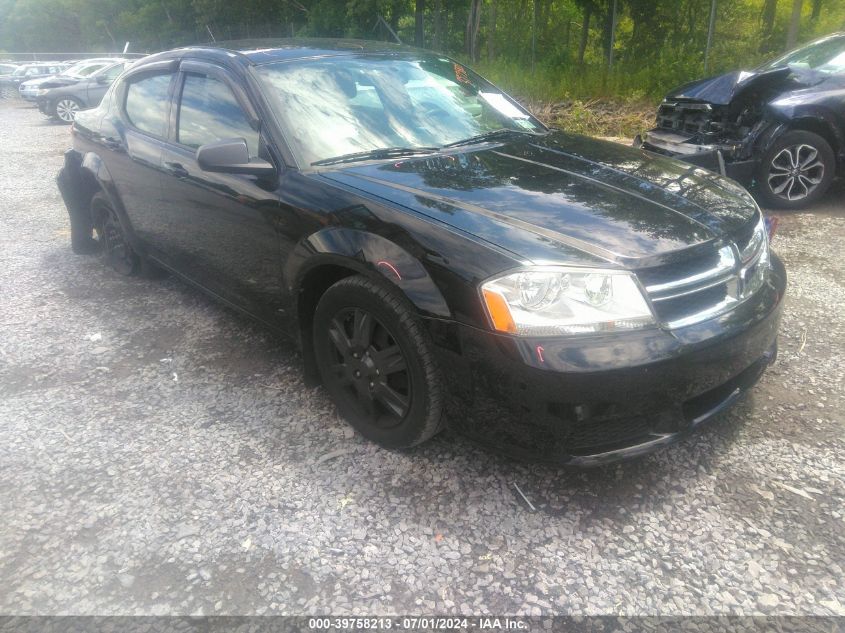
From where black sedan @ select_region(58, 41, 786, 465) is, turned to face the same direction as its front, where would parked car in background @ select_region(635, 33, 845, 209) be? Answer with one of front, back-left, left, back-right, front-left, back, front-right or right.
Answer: left

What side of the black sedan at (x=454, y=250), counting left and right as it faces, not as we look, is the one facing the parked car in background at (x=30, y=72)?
back

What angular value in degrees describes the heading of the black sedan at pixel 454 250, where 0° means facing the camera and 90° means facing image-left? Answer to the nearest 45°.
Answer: approximately 315°

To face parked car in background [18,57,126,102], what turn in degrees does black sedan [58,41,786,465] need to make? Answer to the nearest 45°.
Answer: approximately 180°

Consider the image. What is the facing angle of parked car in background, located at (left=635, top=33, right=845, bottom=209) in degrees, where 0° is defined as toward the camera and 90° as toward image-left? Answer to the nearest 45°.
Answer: approximately 45°

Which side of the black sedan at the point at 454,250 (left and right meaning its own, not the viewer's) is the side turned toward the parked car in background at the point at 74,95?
back

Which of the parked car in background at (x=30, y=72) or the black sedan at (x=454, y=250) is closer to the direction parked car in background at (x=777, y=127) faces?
the black sedan

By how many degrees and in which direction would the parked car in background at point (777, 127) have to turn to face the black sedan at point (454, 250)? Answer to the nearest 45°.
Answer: approximately 45° to its left
